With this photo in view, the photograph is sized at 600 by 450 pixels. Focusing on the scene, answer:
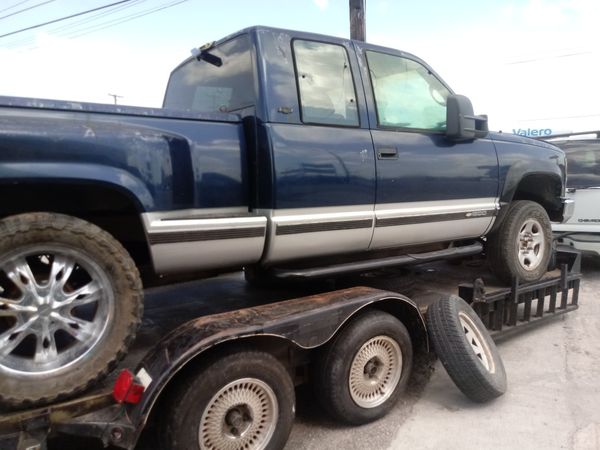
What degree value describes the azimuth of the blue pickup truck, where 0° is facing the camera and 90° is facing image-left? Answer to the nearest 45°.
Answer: approximately 225°

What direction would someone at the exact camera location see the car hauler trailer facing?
facing away from the viewer and to the right of the viewer

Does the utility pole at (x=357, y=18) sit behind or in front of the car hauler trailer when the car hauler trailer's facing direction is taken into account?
in front

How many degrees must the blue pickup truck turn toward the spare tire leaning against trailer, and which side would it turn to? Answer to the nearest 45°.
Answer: approximately 45° to its right
